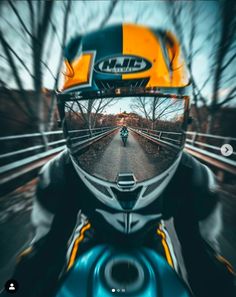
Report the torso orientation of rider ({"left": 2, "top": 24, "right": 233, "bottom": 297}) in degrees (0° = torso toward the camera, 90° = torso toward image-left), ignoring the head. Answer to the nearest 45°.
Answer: approximately 0°
